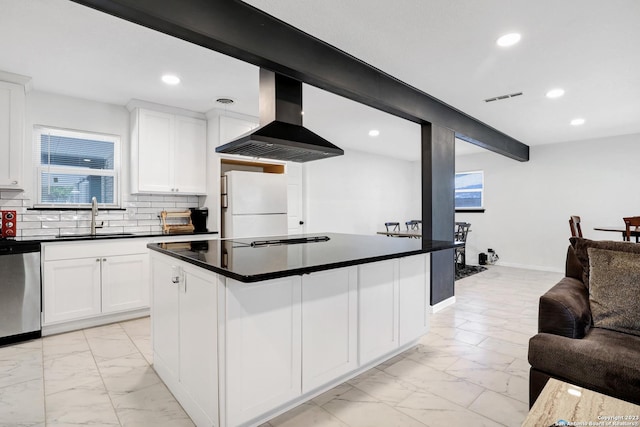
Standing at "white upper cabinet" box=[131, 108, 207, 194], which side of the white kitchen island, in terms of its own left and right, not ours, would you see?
back

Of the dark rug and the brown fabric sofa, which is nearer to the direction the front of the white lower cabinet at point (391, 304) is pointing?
the brown fabric sofa

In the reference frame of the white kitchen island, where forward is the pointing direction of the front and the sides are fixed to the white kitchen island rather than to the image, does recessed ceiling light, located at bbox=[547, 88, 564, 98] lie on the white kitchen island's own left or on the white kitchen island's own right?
on the white kitchen island's own left

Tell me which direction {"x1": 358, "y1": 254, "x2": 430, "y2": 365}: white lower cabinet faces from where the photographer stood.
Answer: facing the viewer and to the right of the viewer

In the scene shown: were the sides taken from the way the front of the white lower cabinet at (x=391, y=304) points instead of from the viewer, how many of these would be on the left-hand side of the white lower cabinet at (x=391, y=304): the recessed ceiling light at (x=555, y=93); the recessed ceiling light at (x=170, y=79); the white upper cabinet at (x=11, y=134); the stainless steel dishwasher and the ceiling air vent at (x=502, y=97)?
2

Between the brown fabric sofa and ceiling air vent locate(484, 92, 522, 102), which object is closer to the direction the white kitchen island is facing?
the brown fabric sofa

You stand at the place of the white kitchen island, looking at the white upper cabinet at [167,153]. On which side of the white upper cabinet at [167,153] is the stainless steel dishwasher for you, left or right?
left

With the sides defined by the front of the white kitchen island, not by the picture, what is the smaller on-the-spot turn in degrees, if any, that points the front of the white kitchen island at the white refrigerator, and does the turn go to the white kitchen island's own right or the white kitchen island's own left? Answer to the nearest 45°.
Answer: approximately 135° to the white kitchen island's own left

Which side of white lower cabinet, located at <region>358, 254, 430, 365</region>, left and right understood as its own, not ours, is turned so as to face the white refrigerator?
back

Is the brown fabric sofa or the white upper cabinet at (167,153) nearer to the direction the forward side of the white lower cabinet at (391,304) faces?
the brown fabric sofa
